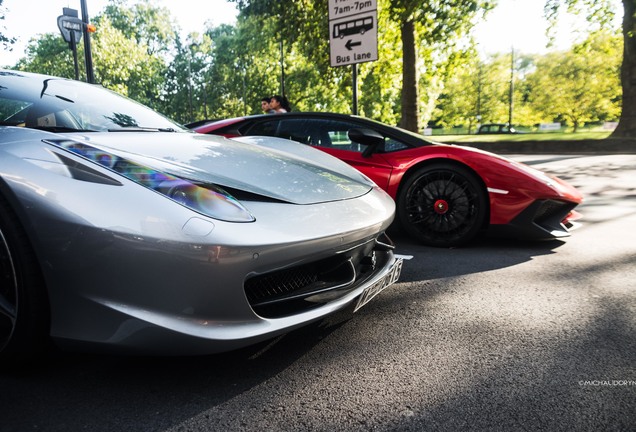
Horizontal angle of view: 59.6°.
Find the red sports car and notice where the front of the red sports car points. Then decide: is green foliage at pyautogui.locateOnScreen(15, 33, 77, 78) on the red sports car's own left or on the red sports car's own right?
on the red sports car's own left

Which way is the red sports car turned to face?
to the viewer's right

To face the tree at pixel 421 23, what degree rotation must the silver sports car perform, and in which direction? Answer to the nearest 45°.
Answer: approximately 90° to its left

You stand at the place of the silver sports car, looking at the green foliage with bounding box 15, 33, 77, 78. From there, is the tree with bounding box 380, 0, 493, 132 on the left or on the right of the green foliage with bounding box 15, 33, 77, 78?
right

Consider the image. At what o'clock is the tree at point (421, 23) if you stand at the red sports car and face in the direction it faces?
The tree is roughly at 9 o'clock from the red sports car.

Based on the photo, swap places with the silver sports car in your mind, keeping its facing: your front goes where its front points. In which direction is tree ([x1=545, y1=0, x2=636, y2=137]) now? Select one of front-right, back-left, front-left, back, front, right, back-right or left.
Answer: left

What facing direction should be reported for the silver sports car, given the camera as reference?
facing the viewer and to the right of the viewer

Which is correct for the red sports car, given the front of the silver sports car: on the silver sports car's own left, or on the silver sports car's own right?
on the silver sports car's own left

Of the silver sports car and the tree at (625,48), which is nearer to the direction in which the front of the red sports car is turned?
the tree

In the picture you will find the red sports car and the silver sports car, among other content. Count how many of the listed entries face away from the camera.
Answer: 0

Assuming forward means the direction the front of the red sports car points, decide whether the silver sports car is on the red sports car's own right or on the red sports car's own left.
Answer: on the red sports car's own right

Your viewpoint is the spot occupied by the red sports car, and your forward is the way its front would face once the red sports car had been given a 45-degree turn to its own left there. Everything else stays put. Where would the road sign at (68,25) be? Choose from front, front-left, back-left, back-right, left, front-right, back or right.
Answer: left
